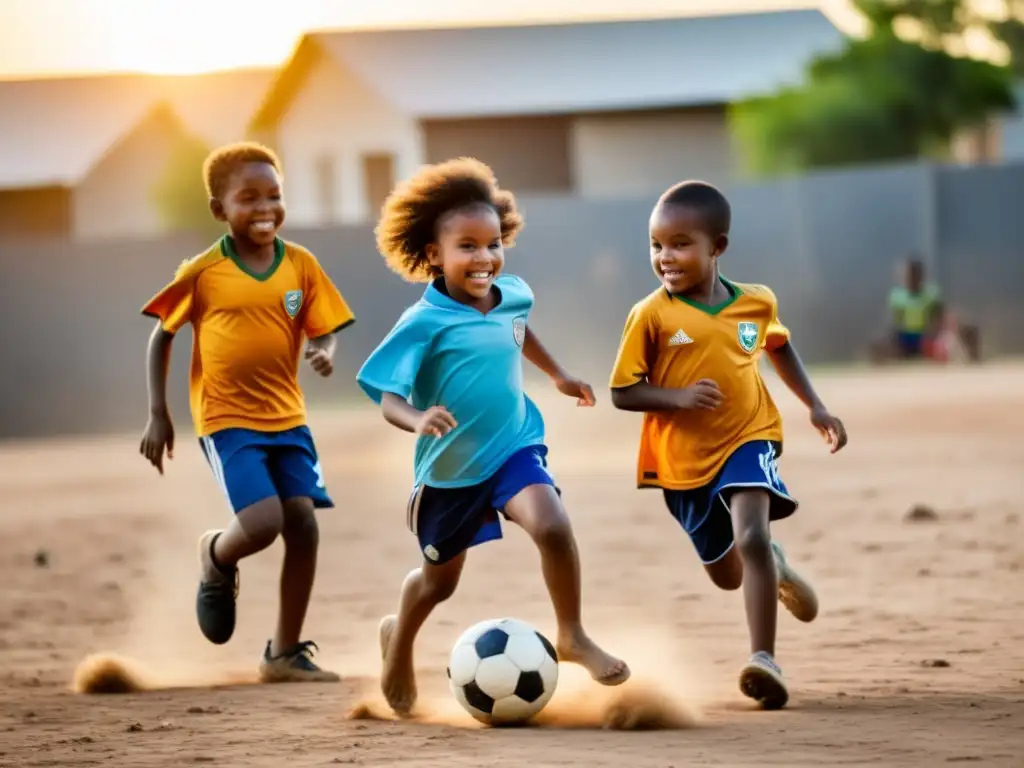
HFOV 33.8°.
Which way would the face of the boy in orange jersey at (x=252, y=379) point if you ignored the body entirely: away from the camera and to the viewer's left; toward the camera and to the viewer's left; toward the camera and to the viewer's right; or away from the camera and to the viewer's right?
toward the camera and to the viewer's right

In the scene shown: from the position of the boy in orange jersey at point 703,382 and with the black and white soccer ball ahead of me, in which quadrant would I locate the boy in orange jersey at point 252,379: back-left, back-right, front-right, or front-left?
front-right

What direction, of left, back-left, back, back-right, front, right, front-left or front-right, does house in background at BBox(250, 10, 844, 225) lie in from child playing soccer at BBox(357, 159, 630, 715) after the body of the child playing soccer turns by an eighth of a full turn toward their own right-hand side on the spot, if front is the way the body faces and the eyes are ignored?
back

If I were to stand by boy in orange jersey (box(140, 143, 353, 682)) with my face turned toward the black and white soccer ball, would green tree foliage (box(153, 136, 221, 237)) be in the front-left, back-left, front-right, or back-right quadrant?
back-left

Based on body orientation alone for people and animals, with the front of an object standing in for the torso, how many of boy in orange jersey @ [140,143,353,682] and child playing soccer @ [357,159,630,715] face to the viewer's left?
0

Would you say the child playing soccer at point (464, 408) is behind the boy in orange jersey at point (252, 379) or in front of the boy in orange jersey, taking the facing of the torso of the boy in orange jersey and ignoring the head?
in front

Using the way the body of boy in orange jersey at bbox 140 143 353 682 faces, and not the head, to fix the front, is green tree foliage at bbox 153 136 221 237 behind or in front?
behind

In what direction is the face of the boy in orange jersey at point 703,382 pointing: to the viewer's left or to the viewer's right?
to the viewer's left

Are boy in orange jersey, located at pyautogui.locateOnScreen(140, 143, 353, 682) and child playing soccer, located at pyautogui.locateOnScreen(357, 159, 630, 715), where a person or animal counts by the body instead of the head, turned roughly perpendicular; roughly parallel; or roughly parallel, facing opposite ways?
roughly parallel

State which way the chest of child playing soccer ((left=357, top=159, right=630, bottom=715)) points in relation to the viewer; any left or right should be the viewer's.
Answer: facing the viewer and to the right of the viewer
